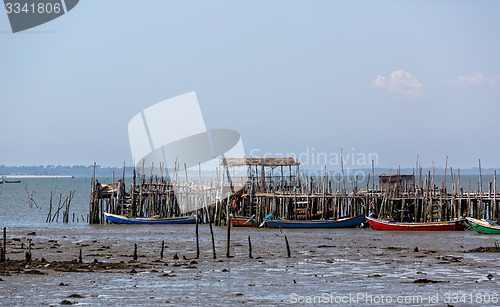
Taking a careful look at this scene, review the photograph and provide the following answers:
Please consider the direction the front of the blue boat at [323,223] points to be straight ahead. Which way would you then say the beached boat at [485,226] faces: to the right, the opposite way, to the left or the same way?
the opposite way

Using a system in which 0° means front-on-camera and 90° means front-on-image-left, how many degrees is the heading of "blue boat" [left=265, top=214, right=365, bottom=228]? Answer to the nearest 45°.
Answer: approximately 270°

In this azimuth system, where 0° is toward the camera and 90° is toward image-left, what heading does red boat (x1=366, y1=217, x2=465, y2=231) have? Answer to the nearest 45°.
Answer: approximately 90°

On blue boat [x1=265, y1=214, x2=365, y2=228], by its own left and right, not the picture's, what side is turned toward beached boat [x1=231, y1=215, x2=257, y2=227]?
back

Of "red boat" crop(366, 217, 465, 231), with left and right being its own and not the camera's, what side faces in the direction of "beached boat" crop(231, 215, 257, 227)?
front

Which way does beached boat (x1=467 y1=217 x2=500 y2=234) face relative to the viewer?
to the viewer's left
